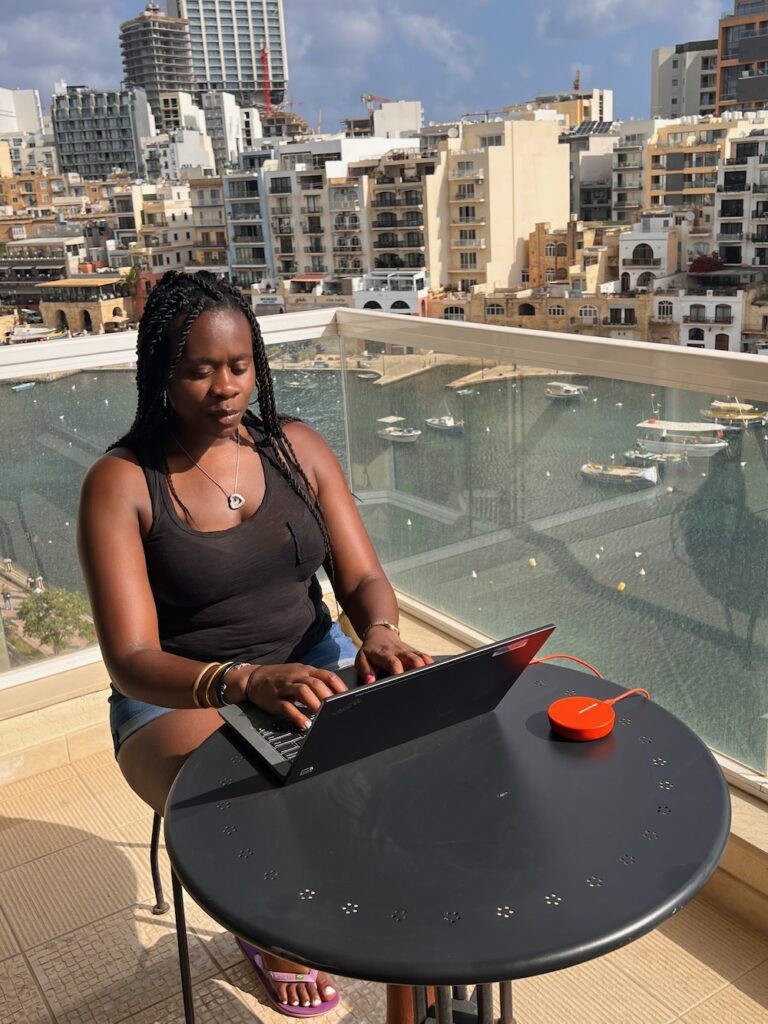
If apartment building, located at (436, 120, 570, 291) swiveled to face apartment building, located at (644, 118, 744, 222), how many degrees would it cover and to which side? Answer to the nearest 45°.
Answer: approximately 135° to its left

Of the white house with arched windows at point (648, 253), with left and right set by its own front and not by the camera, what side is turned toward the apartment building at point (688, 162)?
back

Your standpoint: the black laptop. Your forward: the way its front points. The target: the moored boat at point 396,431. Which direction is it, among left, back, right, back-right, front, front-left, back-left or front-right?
front-right

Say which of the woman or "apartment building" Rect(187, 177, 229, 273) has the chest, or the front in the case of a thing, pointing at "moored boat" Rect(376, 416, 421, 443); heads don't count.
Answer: the apartment building

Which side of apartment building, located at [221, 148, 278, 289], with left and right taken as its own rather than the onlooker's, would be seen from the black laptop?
front

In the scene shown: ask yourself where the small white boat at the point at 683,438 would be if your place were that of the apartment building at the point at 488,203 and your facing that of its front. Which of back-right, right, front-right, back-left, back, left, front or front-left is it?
front-left

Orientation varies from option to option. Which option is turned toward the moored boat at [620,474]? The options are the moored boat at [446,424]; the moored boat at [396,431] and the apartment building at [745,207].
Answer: the apartment building

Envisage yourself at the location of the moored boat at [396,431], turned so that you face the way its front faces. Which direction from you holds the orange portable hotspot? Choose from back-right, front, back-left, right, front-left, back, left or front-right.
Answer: right

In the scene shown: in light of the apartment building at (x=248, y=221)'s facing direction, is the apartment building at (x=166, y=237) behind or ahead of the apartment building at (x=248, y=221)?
behind

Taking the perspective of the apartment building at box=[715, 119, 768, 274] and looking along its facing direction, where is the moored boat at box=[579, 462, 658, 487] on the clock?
The moored boat is roughly at 12 o'clock from the apartment building.
